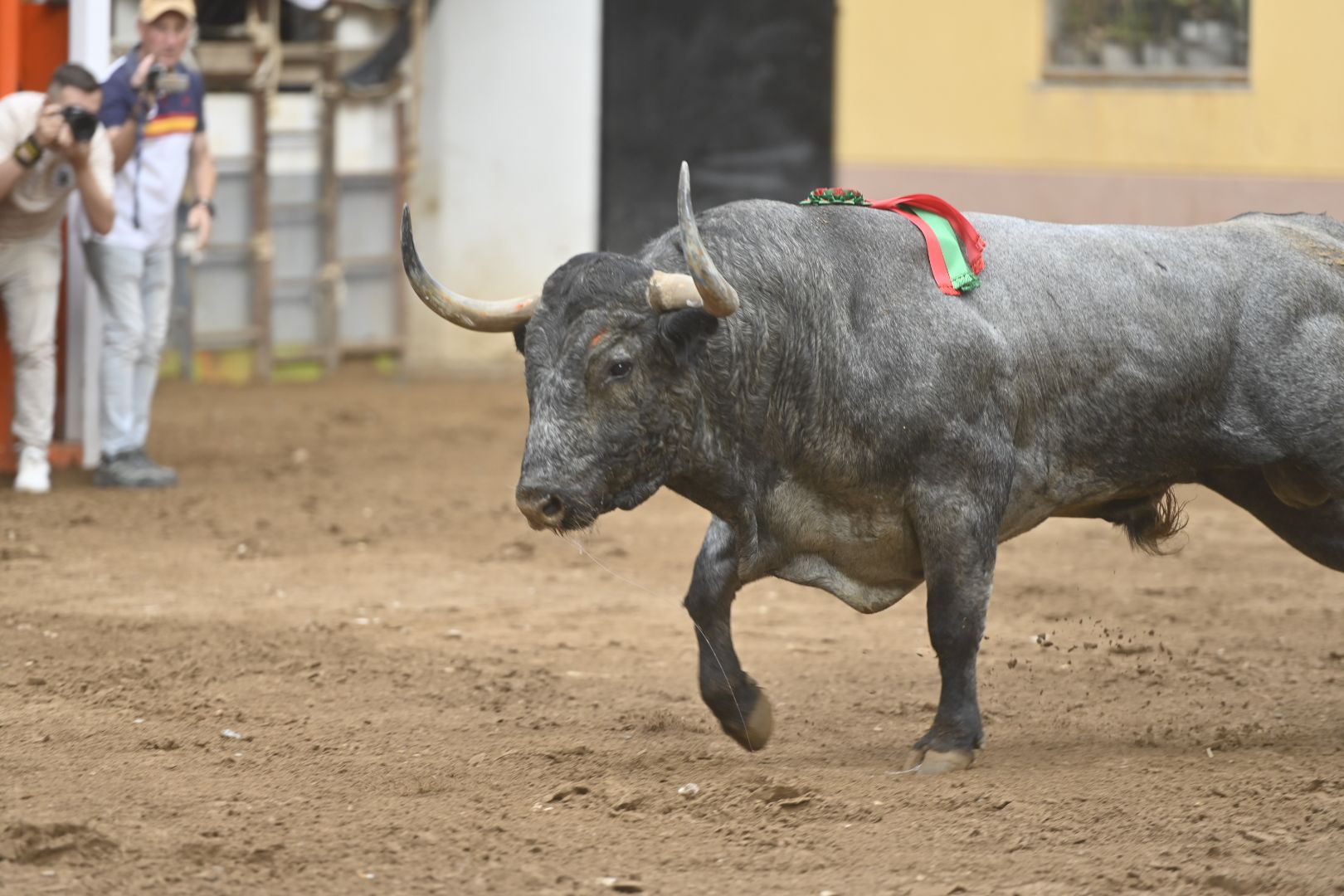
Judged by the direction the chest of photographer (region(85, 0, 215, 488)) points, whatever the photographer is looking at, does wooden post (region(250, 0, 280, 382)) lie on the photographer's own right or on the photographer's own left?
on the photographer's own left

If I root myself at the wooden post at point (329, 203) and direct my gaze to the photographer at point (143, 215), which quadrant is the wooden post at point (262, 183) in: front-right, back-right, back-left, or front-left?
front-right

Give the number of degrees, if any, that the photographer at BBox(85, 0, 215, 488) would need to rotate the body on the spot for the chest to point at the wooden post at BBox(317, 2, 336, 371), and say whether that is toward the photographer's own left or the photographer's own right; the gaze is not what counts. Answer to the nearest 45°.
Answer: approximately 135° to the photographer's own left

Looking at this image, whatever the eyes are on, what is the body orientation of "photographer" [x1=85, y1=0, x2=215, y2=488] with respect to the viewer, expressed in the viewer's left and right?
facing the viewer and to the right of the viewer

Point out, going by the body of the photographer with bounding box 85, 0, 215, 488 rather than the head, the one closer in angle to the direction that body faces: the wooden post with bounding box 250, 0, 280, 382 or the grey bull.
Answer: the grey bull
